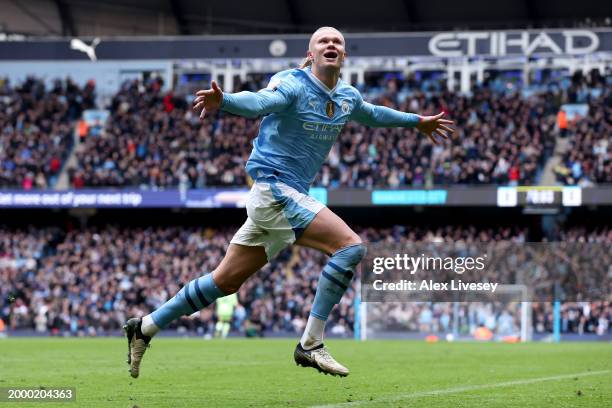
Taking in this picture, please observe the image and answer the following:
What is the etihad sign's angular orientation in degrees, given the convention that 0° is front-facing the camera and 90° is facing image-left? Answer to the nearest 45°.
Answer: approximately 0°
